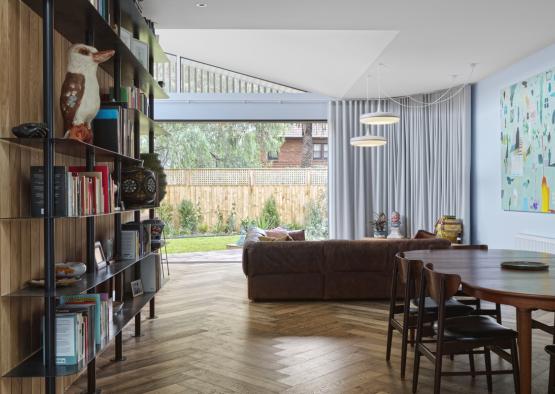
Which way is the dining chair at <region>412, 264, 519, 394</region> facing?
to the viewer's right

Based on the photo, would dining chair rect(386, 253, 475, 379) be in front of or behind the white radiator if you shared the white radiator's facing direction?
in front

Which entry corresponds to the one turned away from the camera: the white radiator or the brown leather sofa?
the brown leather sofa

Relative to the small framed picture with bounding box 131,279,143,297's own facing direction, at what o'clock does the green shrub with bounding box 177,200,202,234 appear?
The green shrub is roughly at 8 o'clock from the small framed picture.

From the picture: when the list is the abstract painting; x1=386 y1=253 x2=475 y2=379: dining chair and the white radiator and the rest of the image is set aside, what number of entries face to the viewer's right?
1

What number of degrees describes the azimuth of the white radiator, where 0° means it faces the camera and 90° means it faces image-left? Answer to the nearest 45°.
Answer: approximately 45°

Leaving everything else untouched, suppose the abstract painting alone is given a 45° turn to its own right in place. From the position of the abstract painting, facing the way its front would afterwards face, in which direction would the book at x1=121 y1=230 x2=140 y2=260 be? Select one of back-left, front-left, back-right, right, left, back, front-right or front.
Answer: front-left

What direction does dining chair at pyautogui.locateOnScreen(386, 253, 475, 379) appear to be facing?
to the viewer's right

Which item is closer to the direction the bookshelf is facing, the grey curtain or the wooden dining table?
the wooden dining table

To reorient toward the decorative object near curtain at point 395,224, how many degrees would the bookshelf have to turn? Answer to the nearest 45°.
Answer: approximately 90° to its left

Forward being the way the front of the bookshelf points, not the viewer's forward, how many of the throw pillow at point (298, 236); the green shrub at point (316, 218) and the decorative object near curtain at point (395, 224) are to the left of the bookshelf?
3

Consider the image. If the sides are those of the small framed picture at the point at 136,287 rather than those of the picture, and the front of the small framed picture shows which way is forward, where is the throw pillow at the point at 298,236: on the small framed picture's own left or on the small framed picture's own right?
on the small framed picture's own left

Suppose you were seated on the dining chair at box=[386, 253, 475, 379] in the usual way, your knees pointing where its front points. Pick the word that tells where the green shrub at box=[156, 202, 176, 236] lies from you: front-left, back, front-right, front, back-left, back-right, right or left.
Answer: back-left

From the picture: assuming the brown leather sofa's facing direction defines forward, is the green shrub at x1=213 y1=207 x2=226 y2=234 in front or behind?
in front

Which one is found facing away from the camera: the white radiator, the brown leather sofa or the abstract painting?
the brown leather sofa
